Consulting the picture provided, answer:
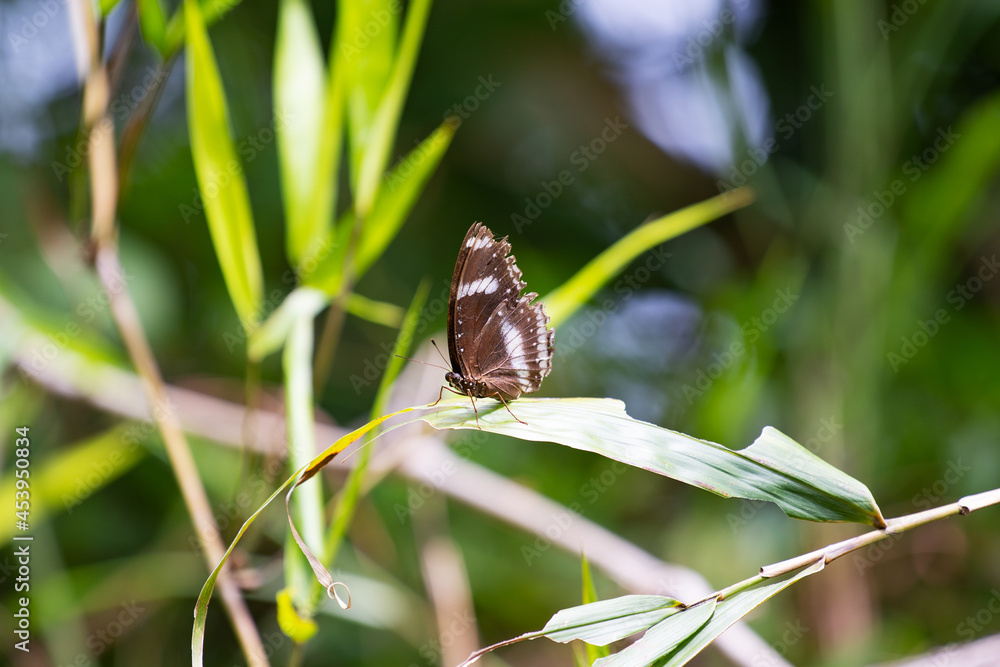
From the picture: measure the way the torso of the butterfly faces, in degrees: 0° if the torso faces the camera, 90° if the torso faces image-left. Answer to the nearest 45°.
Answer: approximately 90°
